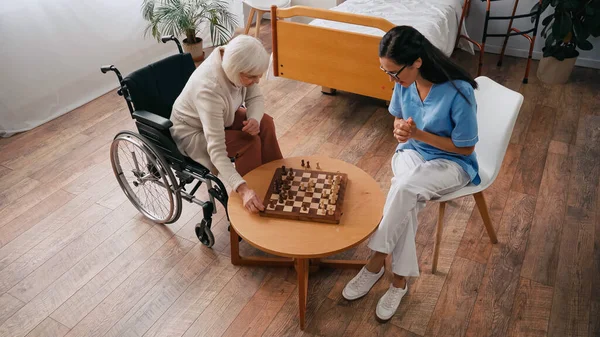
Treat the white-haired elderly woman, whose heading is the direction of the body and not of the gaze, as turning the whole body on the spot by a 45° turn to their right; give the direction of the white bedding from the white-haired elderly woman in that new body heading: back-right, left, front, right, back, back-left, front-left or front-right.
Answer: back-left

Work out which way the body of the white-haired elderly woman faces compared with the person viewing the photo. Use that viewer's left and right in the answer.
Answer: facing the viewer and to the right of the viewer

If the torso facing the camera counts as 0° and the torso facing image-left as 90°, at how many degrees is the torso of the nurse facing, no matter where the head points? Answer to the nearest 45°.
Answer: approximately 45°

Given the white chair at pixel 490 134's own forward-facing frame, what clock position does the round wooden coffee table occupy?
The round wooden coffee table is roughly at 12 o'clock from the white chair.

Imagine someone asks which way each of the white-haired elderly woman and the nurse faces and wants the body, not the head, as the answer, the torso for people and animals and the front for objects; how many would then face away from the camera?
0

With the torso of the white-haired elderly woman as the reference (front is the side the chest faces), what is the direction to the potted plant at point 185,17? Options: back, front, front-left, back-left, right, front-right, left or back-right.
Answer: back-left

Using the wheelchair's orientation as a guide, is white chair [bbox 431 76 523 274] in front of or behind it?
in front

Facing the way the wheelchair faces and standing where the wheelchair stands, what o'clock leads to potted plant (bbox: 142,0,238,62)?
The potted plant is roughly at 8 o'clock from the wheelchair.

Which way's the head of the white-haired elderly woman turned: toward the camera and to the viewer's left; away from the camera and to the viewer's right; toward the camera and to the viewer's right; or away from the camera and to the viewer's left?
toward the camera and to the viewer's right

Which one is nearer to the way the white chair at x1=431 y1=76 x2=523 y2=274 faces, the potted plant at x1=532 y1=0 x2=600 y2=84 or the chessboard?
the chessboard

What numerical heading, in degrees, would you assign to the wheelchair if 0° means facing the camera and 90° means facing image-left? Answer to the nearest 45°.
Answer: approximately 315°

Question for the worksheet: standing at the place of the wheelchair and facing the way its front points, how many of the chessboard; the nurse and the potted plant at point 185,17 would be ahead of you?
2
